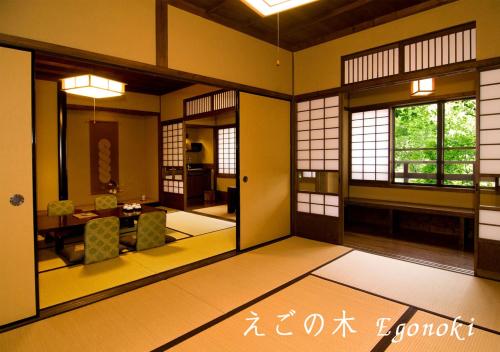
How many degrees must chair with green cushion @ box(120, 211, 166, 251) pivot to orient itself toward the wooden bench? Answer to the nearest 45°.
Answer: approximately 135° to its right

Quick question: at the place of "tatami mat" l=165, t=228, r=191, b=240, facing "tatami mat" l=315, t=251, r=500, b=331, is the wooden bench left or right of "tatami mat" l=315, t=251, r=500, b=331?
left

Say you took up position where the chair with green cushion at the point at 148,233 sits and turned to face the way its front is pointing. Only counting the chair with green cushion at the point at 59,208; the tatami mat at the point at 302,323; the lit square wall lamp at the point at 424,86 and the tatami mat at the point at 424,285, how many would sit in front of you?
1

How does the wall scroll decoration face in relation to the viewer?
toward the camera

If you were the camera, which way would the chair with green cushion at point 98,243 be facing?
facing away from the viewer and to the left of the viewer

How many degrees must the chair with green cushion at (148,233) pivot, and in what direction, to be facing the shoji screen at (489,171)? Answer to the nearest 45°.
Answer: approximately 180°

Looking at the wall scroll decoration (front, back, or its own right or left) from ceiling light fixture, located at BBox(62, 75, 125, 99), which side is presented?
front

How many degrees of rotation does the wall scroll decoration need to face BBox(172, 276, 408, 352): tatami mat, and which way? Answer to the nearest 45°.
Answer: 0° — it already faces it

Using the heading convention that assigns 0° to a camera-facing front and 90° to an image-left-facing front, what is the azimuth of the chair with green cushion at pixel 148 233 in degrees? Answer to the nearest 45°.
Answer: approximately 135°

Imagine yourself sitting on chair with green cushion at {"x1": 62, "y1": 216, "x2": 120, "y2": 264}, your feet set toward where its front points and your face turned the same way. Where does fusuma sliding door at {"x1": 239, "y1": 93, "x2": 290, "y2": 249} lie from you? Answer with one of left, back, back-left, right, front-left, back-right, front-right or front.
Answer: back-right
